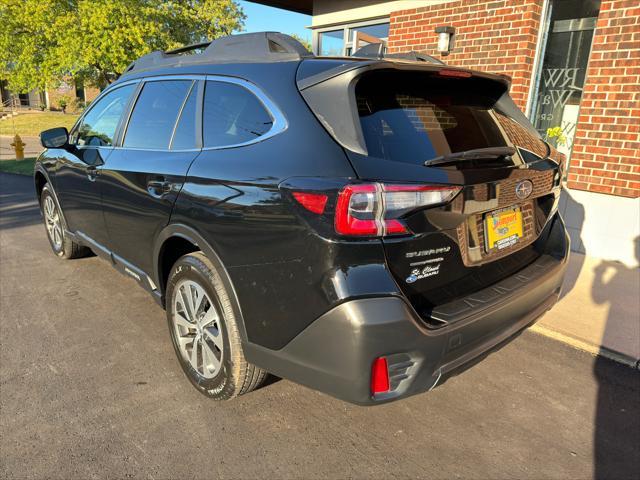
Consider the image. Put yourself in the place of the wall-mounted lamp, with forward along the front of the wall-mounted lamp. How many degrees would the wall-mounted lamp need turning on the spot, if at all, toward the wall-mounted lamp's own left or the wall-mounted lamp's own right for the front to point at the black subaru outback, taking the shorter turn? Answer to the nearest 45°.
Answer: approximately 45° to the wall-mounted lamp's own left

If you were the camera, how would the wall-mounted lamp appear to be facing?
facing the viewer and to the left of the viewer

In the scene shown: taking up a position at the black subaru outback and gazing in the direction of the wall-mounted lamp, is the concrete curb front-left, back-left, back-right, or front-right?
front-right

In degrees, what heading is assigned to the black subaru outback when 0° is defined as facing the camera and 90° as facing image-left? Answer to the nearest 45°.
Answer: approximately 135°

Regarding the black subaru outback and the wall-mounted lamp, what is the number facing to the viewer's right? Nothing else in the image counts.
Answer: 0

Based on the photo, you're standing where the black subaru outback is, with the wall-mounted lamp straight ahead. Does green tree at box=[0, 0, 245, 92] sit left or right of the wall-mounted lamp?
left

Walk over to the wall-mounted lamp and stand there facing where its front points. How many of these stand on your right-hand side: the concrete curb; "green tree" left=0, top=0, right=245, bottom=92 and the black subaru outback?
1

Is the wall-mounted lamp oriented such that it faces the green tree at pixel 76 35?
no

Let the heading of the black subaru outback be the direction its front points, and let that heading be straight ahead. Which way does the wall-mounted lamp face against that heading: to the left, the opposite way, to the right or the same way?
to the left

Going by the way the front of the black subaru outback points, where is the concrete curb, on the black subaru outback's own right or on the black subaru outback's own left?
on the black subaru outback's own right

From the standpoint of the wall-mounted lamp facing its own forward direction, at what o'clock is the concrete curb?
The concrete curb is roughly at 10 o'clock from the wall-mounted lamp.
